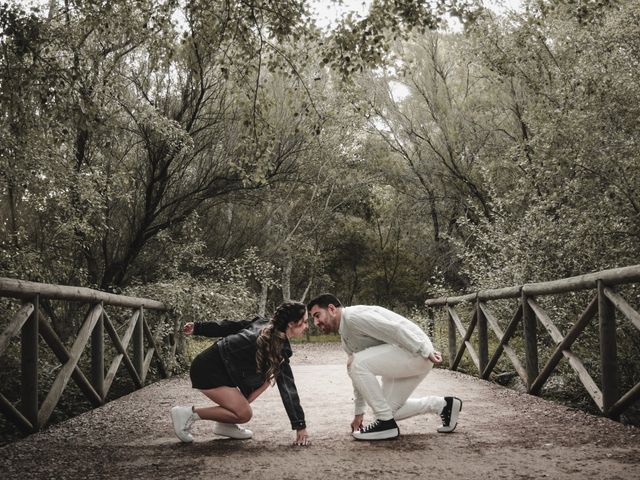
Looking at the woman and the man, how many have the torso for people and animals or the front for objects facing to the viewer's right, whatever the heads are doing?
1

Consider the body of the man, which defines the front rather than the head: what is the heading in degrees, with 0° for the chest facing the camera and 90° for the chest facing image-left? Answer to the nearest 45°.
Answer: approximately 90°

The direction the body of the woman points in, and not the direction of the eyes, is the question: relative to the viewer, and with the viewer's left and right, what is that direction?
facing to the right of the viewer

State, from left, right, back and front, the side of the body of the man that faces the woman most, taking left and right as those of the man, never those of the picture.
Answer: front

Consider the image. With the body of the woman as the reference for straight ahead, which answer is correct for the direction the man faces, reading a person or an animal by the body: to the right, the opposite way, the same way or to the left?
the opposite way

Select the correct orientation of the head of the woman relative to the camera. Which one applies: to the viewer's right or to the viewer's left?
to the viewer's right

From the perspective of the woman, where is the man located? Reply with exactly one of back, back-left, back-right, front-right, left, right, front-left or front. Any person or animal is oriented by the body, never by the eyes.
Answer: front
